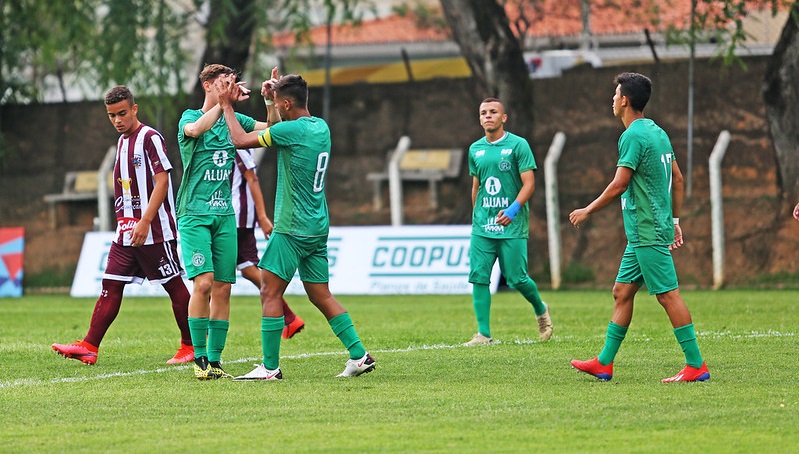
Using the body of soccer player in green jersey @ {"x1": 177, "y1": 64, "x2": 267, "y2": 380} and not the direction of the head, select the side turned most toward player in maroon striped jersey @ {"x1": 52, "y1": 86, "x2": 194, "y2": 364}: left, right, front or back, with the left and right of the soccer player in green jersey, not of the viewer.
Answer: back

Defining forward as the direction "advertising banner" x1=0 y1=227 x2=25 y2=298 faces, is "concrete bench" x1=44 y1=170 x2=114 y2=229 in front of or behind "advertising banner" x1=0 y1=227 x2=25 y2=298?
behind

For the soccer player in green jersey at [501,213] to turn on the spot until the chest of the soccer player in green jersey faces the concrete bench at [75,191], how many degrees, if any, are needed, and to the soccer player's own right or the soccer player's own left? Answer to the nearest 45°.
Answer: approximately 90° to the soccer player's own right

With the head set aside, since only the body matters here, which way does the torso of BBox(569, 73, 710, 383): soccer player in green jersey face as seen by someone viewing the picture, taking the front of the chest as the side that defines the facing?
to the viewer's left

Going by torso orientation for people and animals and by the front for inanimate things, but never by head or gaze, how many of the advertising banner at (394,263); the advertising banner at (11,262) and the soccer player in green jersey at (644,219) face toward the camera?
2

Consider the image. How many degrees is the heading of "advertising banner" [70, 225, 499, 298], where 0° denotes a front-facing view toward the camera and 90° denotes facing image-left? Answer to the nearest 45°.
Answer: approximately 0°
